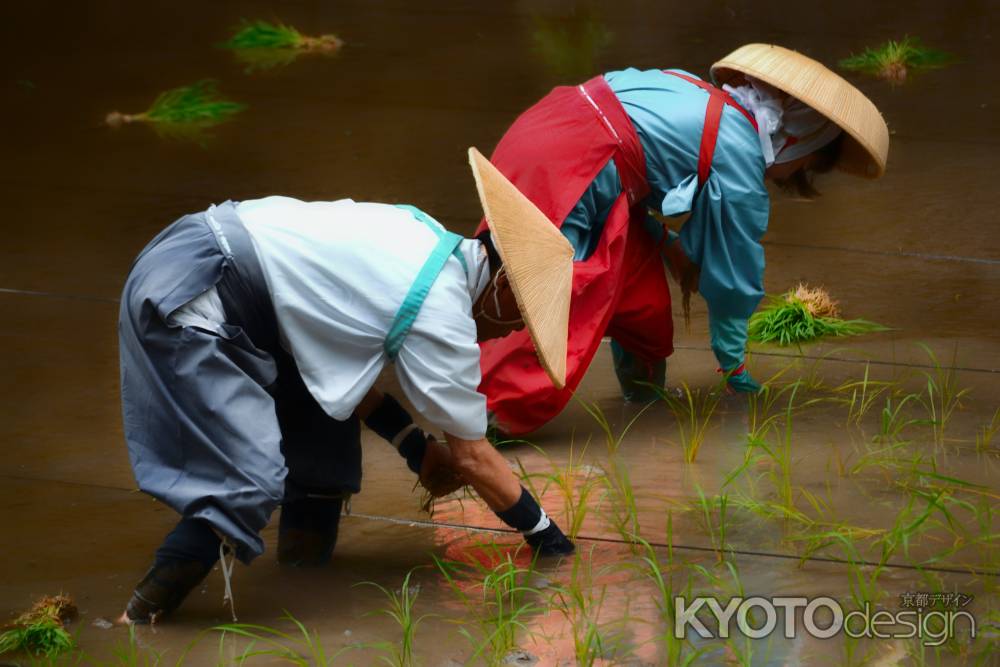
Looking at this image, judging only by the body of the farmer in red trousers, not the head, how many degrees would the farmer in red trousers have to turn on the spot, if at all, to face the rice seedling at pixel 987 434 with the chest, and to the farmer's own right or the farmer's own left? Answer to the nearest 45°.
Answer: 0° — they already face it

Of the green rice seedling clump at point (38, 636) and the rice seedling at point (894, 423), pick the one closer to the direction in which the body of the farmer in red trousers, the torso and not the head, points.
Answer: the rice seedling

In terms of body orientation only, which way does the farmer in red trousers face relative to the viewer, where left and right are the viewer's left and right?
facing to the right of the viewer

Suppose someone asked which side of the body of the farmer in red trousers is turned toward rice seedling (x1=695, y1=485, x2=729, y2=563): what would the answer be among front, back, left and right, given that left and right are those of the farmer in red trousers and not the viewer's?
right

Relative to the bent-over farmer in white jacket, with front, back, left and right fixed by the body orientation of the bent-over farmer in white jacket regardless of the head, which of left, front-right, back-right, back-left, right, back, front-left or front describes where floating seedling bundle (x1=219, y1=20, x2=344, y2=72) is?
left

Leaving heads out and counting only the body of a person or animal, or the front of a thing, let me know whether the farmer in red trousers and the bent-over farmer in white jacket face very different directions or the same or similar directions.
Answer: same or similar directions

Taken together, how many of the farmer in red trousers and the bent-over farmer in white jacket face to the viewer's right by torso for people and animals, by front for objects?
2

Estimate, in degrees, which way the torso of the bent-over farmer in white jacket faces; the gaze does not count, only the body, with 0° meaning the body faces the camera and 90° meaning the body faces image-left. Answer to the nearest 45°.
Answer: approximately 270°

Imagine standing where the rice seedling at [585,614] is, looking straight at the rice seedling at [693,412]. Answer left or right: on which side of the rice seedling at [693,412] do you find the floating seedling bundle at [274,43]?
left

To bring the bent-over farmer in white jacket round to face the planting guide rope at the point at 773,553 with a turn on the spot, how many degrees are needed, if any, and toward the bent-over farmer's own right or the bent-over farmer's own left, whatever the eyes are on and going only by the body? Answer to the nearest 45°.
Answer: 0° — they already face it

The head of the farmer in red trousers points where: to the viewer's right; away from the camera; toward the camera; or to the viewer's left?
to the viewer's right

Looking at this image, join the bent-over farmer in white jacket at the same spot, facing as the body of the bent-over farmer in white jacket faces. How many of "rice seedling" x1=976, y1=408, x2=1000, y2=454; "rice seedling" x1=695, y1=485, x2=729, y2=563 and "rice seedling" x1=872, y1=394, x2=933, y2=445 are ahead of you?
3

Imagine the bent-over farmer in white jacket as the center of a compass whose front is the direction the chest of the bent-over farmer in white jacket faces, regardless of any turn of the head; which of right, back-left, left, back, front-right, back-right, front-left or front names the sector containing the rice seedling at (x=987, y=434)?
front

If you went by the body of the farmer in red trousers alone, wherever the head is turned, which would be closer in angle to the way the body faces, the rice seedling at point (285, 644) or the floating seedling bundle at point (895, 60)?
the floating seedling bundle

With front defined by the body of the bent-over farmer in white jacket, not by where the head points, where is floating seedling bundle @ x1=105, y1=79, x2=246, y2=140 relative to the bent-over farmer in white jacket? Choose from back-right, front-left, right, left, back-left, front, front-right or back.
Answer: left

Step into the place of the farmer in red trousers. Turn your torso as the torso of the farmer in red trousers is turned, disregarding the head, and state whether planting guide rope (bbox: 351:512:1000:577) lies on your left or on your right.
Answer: on your right

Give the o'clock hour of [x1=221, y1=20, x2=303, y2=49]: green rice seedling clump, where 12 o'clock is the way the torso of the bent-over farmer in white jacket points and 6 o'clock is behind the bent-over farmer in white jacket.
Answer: The green rice seedling clump is roughly at 9 o'clock from the bent-over farmer in white jacket.

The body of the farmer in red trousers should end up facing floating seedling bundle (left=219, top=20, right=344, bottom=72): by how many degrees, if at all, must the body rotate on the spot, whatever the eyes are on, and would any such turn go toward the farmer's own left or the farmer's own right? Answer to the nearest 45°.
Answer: approximately 135° to the farmer's own left

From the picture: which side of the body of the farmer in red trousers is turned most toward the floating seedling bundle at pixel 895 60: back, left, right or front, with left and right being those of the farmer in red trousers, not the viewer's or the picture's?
left
